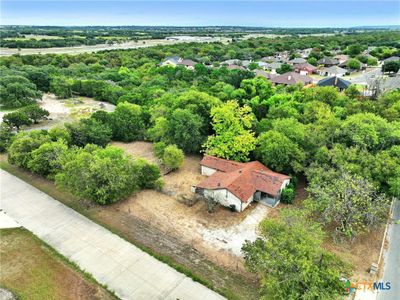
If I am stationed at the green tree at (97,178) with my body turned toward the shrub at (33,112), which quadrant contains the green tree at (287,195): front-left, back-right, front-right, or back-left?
back-right

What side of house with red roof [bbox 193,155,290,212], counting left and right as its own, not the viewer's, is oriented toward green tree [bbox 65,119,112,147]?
right

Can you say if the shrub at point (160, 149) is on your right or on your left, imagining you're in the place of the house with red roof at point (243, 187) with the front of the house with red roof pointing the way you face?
on your right

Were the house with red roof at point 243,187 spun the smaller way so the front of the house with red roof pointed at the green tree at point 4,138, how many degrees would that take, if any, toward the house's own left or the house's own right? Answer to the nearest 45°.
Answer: approximately 45° to the house's own right

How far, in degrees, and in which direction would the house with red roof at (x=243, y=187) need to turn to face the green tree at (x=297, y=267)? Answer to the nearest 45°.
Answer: approximately 45° to its left

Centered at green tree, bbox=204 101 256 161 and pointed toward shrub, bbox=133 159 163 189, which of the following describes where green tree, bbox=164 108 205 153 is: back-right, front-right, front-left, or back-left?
front-right

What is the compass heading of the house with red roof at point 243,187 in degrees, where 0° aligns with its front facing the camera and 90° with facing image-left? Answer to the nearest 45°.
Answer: approximately 45°

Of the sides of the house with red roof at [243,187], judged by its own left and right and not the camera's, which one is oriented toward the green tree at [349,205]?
left

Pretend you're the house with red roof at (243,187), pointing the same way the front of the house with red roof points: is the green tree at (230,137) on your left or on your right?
on your right

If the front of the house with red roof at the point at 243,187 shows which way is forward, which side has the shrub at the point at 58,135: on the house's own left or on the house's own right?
on the house's own right

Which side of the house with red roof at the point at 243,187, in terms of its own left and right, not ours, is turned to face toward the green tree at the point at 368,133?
back

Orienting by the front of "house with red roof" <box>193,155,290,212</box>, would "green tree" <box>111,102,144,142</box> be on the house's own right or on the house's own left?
on the house's own right

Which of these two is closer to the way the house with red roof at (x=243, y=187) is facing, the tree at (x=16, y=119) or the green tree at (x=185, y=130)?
the tree at (x=16, y=119)

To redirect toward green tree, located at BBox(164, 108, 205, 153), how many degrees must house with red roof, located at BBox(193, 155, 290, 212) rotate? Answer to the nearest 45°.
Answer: approximately 90° to its right

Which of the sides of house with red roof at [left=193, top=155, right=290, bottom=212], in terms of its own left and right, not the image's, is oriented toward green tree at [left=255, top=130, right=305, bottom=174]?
back
